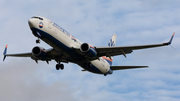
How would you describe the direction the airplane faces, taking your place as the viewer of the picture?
facing the viewer and to the left of the viewer
